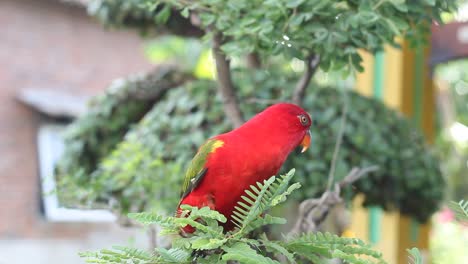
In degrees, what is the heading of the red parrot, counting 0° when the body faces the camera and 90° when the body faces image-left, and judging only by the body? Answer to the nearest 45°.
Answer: approximately 270°
